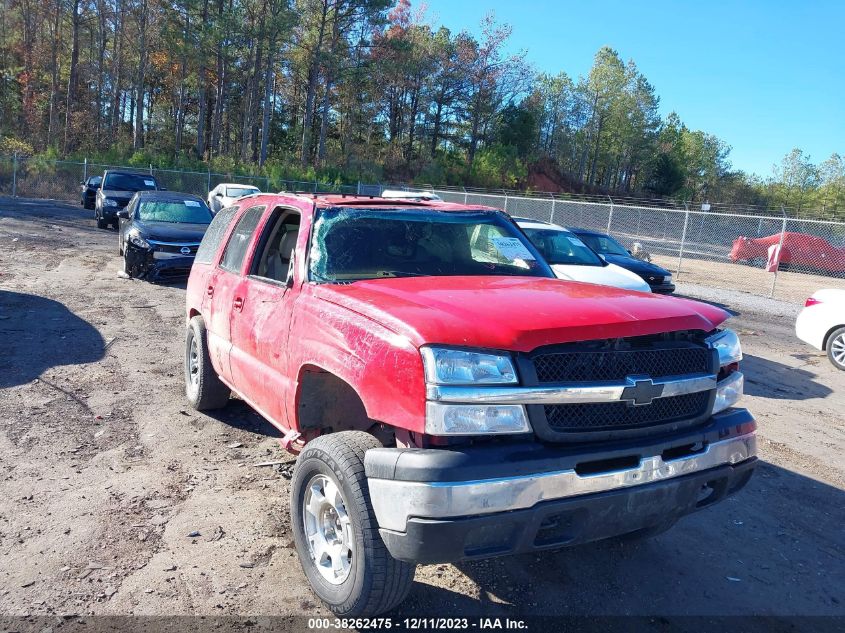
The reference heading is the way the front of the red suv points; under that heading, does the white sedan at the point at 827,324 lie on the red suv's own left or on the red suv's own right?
on the red suv's own left

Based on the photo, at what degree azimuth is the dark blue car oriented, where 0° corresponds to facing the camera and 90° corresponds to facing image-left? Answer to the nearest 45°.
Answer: approximately 315°

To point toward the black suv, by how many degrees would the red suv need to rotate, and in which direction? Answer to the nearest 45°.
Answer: approximately 180°

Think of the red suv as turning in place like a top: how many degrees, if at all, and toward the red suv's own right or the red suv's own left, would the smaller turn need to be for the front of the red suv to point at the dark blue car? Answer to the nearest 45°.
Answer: approximately 135° to the red suv's own left

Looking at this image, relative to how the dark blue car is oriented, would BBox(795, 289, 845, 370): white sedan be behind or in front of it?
in front

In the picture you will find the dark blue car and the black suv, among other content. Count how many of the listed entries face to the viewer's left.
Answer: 0

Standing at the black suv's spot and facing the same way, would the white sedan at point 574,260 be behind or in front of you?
in front

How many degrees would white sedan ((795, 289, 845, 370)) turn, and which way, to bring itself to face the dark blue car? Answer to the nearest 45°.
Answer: approximately 135° to its left

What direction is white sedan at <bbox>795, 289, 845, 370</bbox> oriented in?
to the viewer's right

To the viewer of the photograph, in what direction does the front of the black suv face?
facing the viewer and to the right of the viewer
